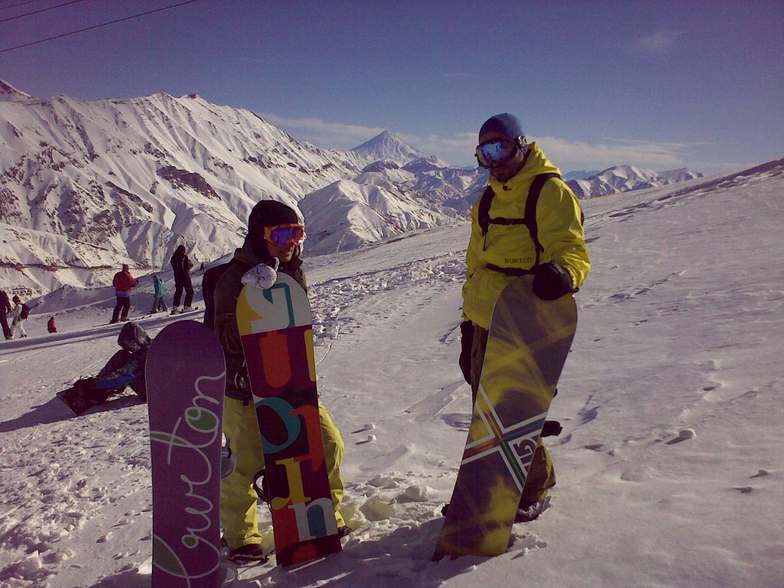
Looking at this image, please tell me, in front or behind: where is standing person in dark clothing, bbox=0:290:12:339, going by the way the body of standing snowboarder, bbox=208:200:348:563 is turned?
behind

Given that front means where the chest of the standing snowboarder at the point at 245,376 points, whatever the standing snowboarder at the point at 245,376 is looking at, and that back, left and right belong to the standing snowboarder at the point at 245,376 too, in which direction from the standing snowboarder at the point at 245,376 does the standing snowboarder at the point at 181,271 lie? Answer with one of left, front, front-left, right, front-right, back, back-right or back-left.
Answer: back-left

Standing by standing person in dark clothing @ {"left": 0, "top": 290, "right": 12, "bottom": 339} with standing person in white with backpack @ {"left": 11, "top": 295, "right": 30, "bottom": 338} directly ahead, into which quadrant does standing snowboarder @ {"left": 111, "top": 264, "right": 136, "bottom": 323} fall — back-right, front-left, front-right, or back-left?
back-right

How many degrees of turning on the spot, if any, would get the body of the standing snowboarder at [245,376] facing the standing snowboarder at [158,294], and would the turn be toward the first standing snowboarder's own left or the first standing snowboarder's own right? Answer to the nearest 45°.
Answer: approximately 135° to the first standing snowboarder's own left

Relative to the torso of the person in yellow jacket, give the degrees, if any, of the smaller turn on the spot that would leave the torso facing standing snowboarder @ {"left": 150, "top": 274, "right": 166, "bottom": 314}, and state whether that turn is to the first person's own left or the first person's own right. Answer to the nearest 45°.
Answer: approximately 90° to the first person's own right

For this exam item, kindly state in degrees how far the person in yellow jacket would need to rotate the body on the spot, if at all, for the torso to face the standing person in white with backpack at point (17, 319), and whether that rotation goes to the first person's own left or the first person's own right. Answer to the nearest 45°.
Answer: approximately 90° to the first person's own right

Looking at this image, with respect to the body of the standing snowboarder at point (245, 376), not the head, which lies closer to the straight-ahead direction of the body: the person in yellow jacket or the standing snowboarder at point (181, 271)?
the person in yellow jacket
